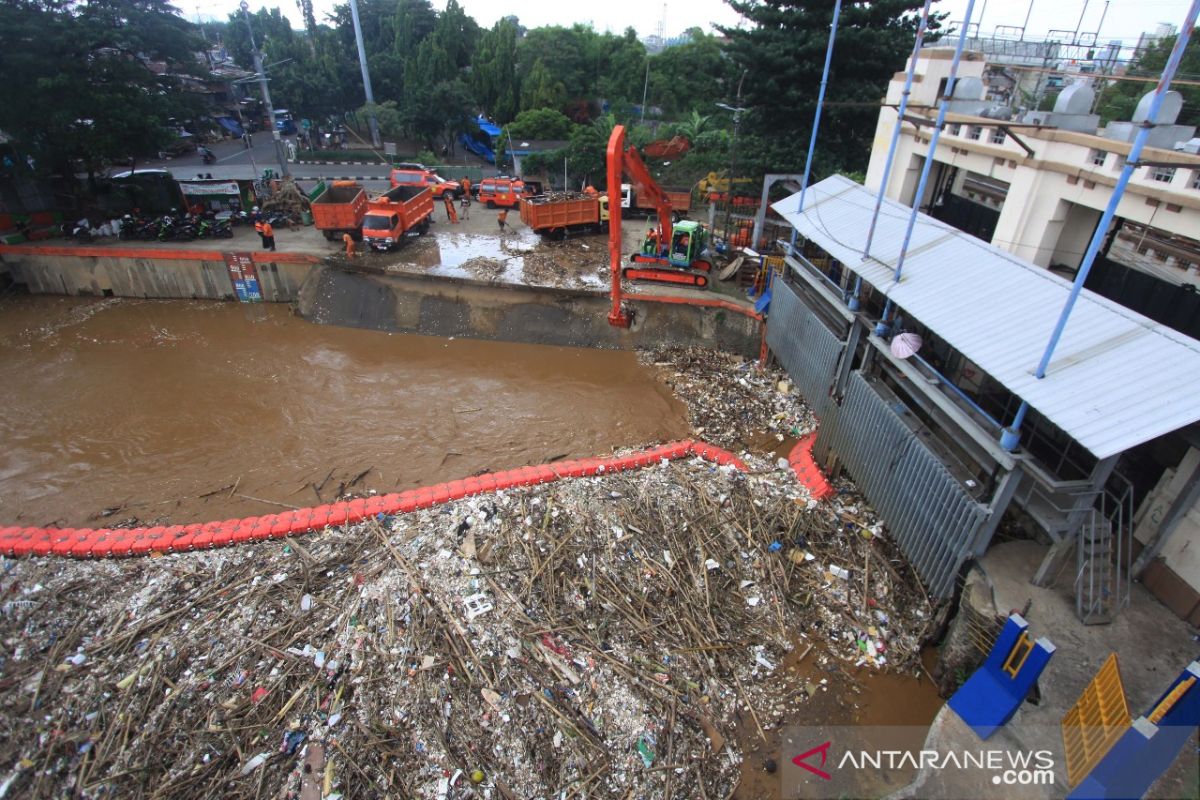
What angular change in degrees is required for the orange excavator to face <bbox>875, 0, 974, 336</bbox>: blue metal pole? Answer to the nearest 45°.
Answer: approximately 45° to its left

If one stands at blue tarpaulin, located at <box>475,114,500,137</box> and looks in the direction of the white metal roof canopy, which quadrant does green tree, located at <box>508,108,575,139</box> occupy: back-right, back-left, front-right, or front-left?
front-left

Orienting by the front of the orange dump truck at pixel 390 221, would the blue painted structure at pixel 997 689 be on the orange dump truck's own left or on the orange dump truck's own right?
on the orange dump truck's own left

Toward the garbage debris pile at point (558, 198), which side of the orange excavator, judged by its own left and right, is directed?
right

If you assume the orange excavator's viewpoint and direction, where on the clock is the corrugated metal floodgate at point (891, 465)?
The corrugated metal floodgate is roughly at 10 o'clock from the orange excavator.

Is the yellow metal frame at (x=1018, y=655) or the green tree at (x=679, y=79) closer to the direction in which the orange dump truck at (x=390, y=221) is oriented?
the yellow metal frame

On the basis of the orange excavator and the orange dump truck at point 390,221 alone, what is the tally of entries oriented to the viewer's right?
0

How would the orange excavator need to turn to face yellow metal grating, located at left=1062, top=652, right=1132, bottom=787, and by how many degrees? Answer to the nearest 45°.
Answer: approximately 45° to its left

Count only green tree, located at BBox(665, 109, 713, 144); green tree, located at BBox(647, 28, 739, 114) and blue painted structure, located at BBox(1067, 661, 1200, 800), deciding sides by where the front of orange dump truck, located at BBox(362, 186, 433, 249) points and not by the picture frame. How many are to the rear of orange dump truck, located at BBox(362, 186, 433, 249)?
2

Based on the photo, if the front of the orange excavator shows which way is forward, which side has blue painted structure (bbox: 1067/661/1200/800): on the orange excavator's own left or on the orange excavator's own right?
on the orange excavator's own left

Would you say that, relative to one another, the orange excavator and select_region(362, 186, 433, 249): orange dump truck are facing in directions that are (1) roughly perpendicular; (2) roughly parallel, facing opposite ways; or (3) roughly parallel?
roughly parallel

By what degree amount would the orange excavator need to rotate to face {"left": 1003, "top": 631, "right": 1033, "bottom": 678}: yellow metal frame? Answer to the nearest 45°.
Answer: approximately 45° to its left

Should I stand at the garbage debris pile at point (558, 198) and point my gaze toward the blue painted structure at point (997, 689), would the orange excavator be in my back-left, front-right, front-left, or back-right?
front-left

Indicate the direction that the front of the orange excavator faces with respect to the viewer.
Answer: facing the viewer and to the left of the viewer

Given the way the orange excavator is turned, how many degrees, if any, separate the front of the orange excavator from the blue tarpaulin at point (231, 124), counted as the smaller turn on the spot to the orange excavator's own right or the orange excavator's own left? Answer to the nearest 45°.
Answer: approximately 90° to the orange excavator's own right
